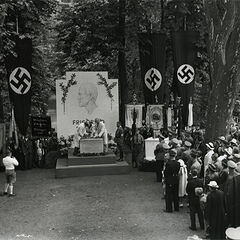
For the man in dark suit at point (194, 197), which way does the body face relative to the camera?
away from the camera

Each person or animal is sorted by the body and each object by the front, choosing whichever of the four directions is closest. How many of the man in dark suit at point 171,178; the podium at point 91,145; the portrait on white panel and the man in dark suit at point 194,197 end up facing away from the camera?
2

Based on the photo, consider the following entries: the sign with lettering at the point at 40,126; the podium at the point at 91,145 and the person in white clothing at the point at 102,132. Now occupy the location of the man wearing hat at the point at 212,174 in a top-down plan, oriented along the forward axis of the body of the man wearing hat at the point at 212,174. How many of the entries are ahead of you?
3

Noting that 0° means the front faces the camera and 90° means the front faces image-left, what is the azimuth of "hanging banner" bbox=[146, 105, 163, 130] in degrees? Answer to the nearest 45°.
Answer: approximately 0°

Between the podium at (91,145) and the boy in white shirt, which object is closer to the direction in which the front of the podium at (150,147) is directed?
the boy in white shirt

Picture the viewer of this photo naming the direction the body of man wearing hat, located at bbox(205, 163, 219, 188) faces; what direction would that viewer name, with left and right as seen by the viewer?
facing away from the viewer and to the left of the viewer

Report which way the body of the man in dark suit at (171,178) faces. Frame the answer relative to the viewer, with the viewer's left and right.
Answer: facing away from the viewer
